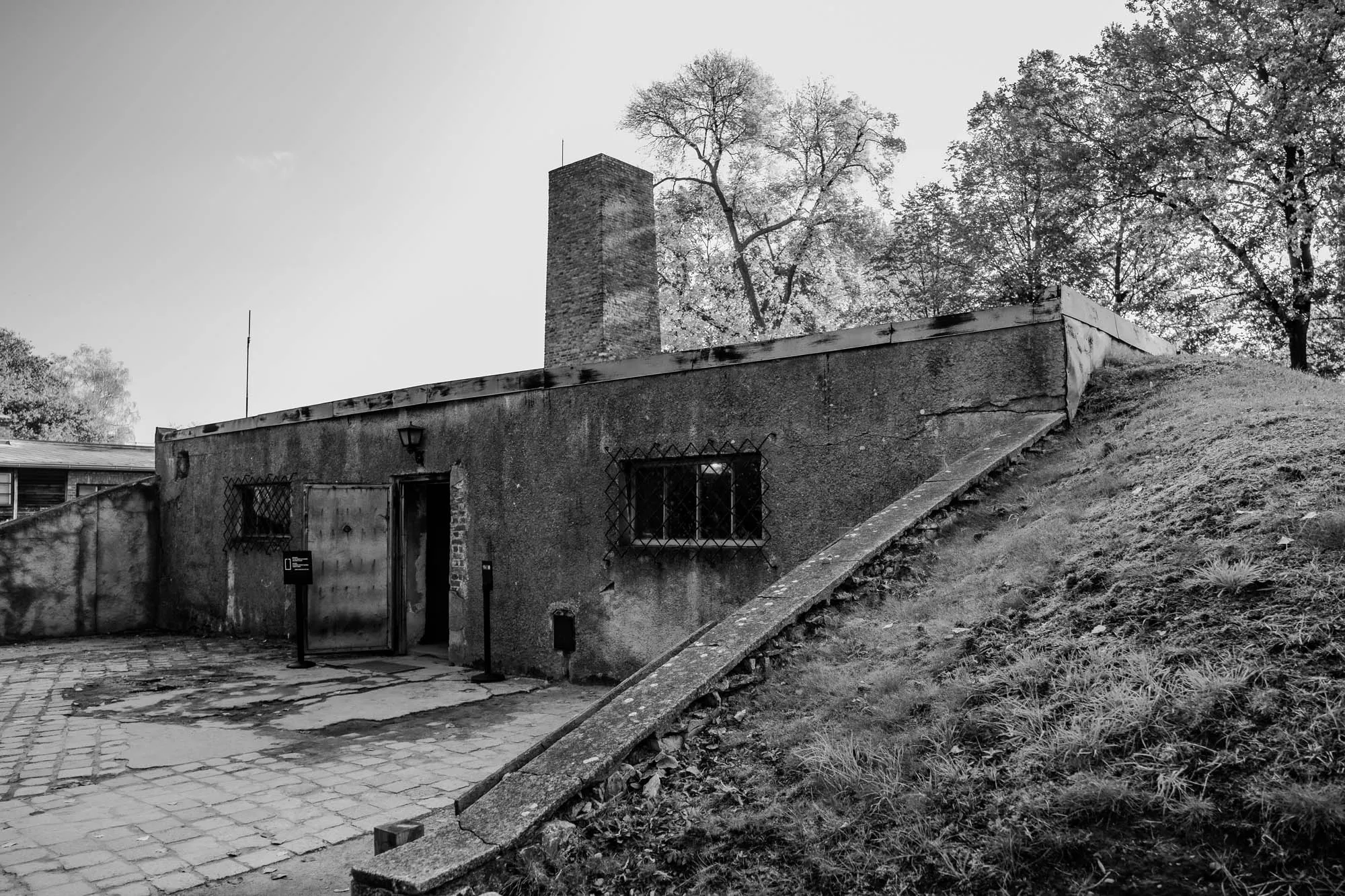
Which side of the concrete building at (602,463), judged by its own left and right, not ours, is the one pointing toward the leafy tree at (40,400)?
right

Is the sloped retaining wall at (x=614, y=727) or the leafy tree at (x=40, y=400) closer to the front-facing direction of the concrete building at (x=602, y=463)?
the sloped retaining wall

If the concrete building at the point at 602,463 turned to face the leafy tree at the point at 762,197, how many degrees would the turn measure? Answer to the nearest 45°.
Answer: approximately 135° to its right

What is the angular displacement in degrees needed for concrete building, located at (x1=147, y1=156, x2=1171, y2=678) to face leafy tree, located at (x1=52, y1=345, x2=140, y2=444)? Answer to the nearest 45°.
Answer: approximately 90° to its right

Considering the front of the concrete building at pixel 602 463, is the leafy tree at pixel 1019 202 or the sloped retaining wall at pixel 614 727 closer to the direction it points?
the sloped retaining wall

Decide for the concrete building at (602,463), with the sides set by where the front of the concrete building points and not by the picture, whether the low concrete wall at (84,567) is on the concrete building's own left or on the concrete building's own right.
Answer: on the concrete building's own right

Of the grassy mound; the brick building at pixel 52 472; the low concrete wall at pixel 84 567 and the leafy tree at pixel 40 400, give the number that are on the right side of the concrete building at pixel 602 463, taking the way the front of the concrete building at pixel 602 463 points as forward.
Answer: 3

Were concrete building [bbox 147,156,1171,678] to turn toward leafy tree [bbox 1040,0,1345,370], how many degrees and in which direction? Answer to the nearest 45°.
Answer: approximately 180°

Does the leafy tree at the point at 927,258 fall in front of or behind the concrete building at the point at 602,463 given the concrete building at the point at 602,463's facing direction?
behind

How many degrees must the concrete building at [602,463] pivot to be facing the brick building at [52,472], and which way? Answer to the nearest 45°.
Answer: approximately 90° to its right

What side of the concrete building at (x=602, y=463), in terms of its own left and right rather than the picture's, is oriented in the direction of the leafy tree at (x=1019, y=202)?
back

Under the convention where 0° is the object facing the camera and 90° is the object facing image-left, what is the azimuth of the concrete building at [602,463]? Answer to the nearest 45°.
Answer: approximately 45°
